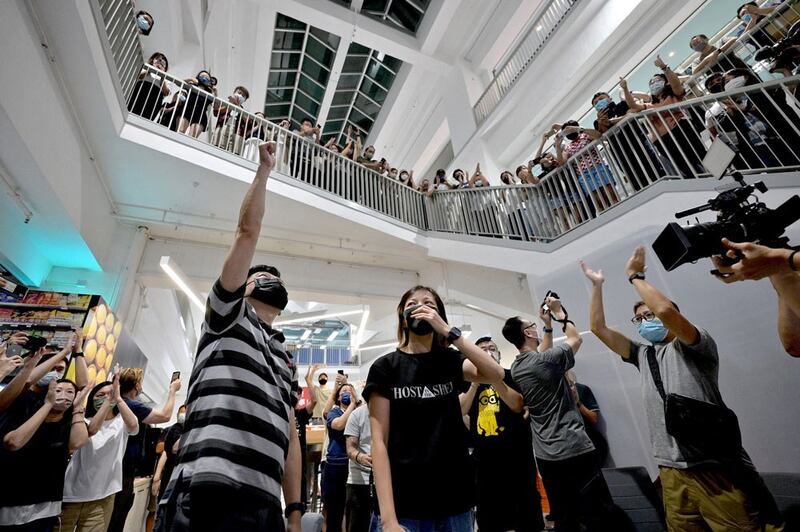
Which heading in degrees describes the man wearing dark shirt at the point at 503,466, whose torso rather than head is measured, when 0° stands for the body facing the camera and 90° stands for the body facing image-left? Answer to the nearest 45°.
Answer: approximately 0°

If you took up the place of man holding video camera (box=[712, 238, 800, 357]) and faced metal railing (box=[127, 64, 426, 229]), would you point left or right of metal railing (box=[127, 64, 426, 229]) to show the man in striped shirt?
left

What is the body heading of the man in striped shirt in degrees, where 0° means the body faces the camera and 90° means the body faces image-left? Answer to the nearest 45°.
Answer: approximately 315°

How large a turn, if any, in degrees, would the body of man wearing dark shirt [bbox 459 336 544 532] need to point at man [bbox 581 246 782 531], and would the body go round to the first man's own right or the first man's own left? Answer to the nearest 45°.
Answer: approximately 45° to the first man's own left

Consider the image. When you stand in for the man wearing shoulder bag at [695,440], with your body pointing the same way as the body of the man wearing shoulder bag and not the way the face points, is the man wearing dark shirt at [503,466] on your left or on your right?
on your right

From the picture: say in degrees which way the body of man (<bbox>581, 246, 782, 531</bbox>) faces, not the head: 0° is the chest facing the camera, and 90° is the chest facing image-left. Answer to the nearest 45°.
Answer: approximately 45°

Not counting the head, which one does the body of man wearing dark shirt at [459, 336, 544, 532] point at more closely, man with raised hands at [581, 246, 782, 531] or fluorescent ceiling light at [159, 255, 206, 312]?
the man with raised hands
